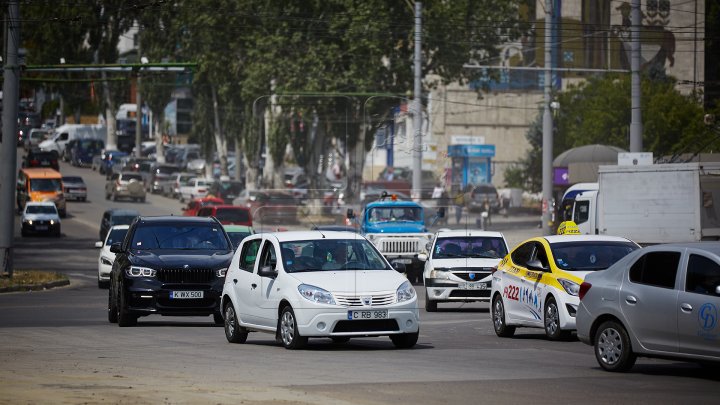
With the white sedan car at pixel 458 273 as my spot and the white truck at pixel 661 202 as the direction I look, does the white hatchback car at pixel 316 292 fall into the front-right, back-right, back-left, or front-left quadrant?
back-right

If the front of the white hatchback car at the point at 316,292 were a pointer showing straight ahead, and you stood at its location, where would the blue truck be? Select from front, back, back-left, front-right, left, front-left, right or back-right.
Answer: back-left

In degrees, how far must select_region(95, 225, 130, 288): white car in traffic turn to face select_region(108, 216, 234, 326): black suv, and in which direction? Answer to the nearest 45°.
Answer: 0° — it already faces it

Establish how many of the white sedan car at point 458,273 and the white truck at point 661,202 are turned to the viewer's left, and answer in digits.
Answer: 1

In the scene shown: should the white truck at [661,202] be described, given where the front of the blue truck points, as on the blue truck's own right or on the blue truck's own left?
on the blue truck's own left

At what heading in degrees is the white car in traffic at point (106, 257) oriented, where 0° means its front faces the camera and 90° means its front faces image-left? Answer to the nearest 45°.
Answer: approximately 0°

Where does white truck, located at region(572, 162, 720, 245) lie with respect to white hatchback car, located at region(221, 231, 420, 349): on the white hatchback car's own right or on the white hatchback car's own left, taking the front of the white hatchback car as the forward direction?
on the white hatchback car's own left

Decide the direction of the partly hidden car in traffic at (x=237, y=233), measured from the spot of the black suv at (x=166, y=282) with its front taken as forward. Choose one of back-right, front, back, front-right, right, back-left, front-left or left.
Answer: back

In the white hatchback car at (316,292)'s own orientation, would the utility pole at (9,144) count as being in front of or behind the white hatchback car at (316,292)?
behind

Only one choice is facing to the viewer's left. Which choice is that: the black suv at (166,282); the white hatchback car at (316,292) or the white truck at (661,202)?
the white truck

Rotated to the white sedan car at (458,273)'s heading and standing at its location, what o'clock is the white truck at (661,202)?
The white truck is roughly at 7 o'clock from the white sedan car.
